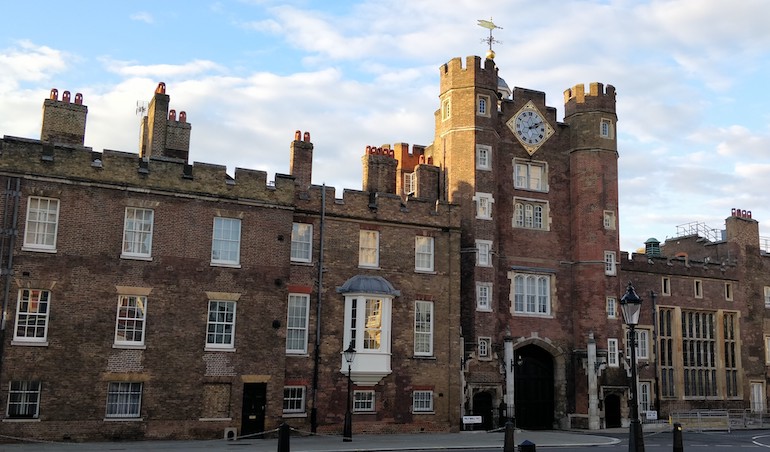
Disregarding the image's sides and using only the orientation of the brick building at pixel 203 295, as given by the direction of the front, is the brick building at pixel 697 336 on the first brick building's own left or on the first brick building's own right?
on the first brick building's own left

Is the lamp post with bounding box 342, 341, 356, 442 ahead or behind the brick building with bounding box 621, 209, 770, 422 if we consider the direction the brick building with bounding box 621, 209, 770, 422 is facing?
ahead

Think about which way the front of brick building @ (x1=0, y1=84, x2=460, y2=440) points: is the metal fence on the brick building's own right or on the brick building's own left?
on the brick building's own left

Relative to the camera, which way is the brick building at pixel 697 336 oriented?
toward the camera

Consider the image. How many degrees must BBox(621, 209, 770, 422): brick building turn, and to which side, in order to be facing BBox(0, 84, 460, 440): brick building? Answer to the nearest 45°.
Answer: approximately 45° to its right

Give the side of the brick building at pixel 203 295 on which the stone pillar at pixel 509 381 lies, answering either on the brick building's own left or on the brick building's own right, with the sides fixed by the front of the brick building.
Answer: on the brick building's own left

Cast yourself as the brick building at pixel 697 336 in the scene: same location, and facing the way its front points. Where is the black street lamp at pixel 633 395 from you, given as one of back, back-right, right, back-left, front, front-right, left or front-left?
front

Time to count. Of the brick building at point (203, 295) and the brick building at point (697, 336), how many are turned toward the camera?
2
